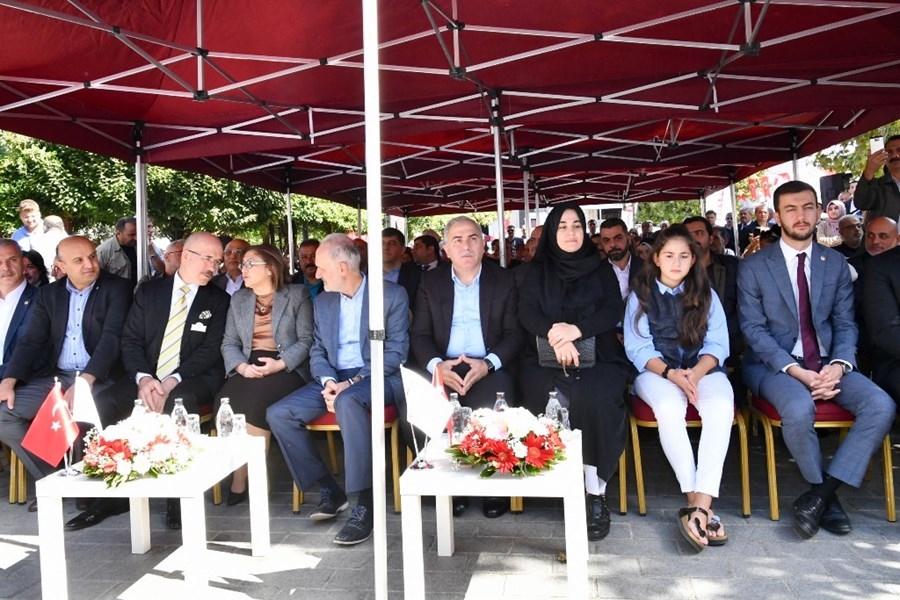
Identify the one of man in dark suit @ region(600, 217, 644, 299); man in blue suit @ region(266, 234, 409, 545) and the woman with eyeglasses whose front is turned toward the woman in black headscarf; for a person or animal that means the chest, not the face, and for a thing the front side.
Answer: the man in dark suit

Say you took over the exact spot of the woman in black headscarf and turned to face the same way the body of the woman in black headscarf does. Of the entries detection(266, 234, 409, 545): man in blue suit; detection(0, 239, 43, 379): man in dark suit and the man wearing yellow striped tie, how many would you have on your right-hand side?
3

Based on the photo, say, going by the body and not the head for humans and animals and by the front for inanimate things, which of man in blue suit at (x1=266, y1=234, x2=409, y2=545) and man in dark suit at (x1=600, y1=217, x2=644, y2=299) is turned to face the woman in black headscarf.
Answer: the man in dark suit

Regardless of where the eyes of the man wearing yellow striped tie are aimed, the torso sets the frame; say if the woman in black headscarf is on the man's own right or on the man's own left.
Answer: on the man's own left

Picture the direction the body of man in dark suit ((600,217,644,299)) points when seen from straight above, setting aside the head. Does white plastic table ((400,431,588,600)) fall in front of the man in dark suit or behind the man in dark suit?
in front

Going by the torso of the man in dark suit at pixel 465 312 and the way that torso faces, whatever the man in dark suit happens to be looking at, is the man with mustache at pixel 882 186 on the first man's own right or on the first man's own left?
on the first man's own left

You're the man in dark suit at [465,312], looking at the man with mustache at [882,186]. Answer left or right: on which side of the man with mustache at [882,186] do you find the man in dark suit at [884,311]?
right

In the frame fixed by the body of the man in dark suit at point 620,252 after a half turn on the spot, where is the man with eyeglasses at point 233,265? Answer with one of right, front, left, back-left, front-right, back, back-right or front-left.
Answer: left

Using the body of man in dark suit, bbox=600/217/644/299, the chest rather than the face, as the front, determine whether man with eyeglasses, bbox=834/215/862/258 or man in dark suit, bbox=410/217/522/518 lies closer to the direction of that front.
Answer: the man in dark suit

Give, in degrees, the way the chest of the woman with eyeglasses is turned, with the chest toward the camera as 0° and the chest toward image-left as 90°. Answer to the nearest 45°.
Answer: approximately 45°
